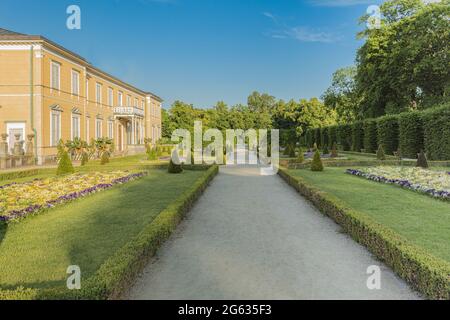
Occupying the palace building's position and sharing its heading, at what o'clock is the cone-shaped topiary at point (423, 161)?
The cone-shaped topiary is roughly at 12 o'clock from the palace building.

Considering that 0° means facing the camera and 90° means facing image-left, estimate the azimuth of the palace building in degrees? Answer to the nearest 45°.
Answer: approximately 315°

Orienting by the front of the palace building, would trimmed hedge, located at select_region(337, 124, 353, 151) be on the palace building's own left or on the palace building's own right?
on the palace building's own left
